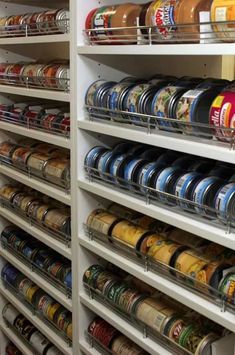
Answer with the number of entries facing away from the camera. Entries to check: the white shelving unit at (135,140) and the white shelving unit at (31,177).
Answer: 0

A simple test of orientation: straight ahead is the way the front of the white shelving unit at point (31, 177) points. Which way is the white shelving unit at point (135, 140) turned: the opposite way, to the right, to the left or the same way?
the same way

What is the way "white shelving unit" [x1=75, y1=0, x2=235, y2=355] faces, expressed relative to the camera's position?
facing the viewer and to the left of the viewer

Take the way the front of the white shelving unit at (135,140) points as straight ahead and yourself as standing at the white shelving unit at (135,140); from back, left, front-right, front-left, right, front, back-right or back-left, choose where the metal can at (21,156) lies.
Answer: right

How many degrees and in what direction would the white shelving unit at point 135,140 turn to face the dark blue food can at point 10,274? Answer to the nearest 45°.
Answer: approximately 90° to its right

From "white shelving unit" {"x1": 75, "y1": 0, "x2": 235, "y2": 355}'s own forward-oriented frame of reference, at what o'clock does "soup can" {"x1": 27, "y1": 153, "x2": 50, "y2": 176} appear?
The soup can is roughly at 3 o'clock from the white shelving unit.

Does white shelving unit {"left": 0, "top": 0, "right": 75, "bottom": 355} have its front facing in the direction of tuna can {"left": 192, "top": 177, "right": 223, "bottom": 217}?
no

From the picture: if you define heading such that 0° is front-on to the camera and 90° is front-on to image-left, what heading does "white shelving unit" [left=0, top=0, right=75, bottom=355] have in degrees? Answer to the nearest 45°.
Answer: approximately 45°

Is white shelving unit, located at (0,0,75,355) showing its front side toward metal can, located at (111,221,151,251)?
no
